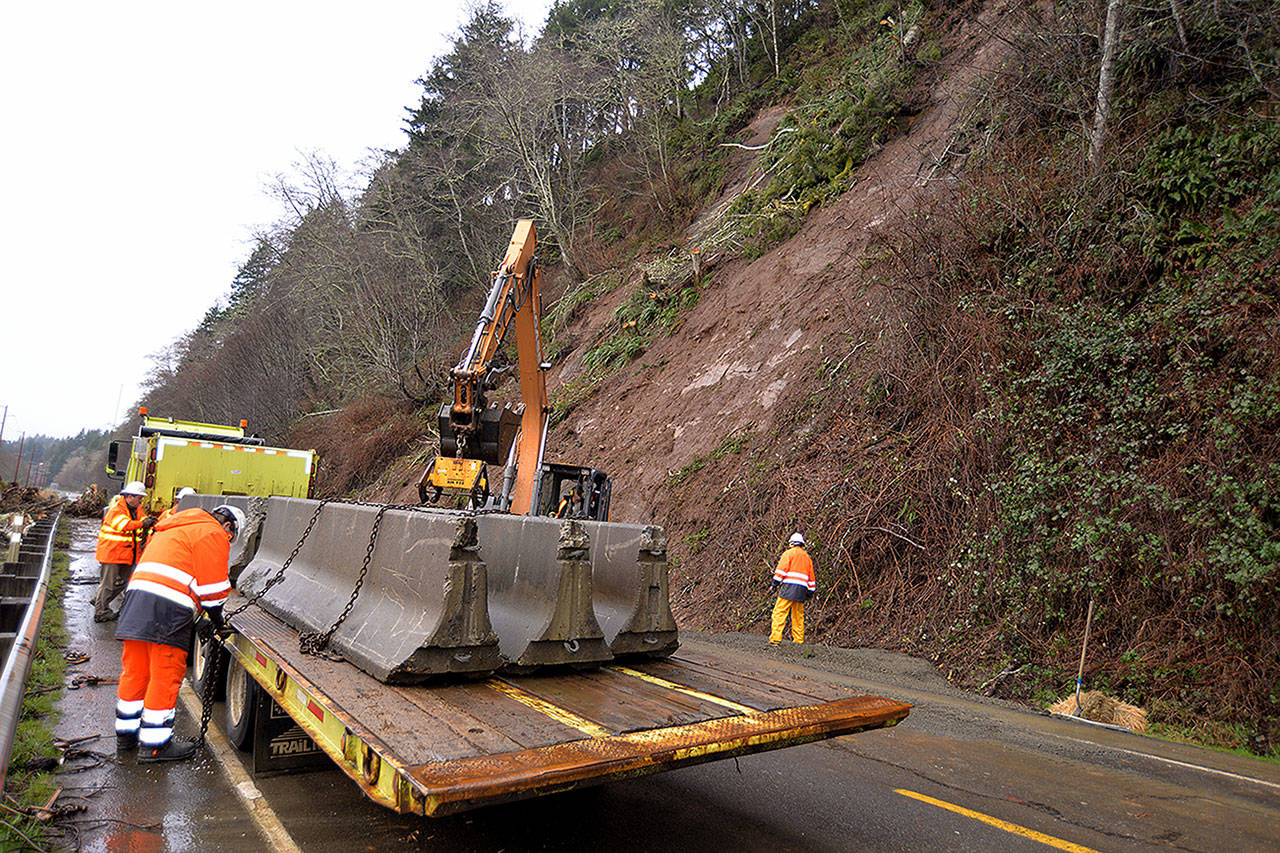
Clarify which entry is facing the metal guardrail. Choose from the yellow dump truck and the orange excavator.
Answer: the orange excavator

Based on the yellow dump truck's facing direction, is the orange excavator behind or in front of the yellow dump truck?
behind

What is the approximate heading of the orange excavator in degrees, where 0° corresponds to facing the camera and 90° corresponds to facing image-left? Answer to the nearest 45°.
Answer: approximately 45°

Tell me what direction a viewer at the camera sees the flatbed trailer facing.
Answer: facing away from the viewer and to the left of the viewer

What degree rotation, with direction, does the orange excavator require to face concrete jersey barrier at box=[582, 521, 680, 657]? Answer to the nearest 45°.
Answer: approximately 45° to its left

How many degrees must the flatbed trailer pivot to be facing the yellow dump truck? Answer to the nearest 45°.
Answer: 0° — it already faces it

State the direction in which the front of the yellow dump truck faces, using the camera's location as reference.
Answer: facing away from the viewer and to the left of the viewer
